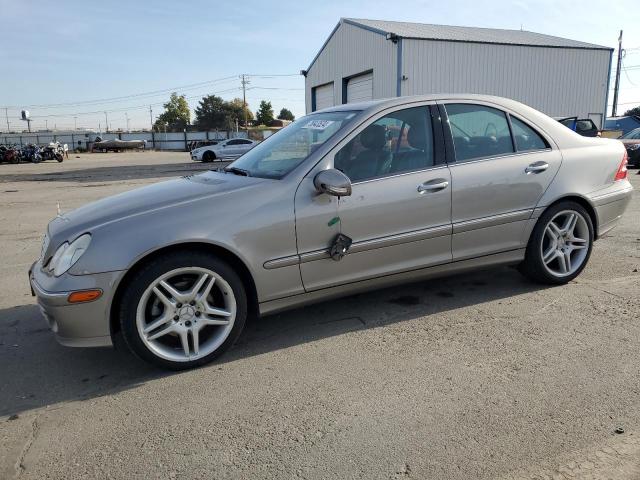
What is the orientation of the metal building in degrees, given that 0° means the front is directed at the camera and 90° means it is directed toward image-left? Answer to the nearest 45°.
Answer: approximately 45°

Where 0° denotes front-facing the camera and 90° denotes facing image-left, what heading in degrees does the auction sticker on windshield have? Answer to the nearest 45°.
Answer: approximately 45°

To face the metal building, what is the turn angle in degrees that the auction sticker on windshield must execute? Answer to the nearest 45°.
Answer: approximately 135° to its right

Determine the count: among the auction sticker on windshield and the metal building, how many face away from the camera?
0

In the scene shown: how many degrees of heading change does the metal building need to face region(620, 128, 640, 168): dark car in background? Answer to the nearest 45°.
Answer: approximately 90° to its left

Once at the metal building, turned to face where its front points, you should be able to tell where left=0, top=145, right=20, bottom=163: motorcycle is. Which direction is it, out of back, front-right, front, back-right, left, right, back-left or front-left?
front-right

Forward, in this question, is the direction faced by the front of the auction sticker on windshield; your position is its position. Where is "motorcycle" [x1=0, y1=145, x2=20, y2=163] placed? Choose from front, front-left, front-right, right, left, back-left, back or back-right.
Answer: right

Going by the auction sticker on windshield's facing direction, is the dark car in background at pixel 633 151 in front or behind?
behind

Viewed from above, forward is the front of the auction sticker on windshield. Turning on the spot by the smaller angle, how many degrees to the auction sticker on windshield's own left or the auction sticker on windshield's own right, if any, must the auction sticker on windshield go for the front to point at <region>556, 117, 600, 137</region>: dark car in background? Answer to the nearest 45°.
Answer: approximately 180°

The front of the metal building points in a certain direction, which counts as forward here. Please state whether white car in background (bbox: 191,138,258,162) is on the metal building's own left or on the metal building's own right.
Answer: on the metal building's own right
